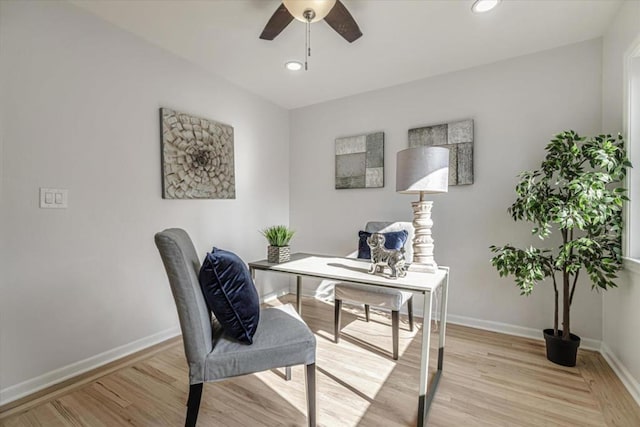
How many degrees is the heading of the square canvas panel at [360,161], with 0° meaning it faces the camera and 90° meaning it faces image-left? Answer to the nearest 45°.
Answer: approximately 45°

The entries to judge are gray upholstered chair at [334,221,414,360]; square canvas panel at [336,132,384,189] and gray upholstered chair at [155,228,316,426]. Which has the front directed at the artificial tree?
gray upholstered chair at [155,228,316,426]

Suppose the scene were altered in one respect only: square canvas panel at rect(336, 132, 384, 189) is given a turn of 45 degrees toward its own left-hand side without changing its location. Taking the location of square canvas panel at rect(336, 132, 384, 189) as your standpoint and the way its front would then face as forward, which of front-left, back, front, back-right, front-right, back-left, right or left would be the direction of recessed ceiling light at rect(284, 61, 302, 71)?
front-right

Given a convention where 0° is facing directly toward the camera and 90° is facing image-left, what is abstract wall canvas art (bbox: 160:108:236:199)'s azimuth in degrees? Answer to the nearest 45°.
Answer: approximately 315°

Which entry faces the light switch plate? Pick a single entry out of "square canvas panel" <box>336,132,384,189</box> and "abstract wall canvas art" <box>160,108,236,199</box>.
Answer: the square canvas panel

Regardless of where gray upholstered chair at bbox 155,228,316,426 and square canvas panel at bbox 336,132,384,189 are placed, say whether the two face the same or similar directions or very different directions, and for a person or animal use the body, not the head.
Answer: very different directions

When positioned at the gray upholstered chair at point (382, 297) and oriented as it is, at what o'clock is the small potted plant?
The small potted plant is roughly at 1 o'clock from the gray upholstered chair.

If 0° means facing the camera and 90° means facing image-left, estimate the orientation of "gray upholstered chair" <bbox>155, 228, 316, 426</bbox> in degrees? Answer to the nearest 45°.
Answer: approximately 270°

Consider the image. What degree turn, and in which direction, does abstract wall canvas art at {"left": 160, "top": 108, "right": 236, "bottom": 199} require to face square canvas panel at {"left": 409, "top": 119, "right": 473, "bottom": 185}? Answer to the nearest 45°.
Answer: approximately 45° to its left

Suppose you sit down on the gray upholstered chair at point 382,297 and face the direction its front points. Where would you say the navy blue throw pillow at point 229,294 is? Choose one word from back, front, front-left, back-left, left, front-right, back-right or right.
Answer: front

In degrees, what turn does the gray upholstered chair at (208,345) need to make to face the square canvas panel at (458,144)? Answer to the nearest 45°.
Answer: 0° — it already faces it

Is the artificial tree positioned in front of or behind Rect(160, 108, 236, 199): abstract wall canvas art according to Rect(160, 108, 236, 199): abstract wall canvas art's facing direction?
in front

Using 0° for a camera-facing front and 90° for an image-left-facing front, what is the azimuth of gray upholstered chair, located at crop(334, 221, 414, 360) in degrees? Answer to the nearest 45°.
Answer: approximately 45°

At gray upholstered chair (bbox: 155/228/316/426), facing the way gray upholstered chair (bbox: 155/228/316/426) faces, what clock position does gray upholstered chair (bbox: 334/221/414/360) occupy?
gray upholstered chair (bbox: 334/221/414/360) is roughly at 11 o'clock from gray upholstered chair (bbox: 155/228/316/426).
